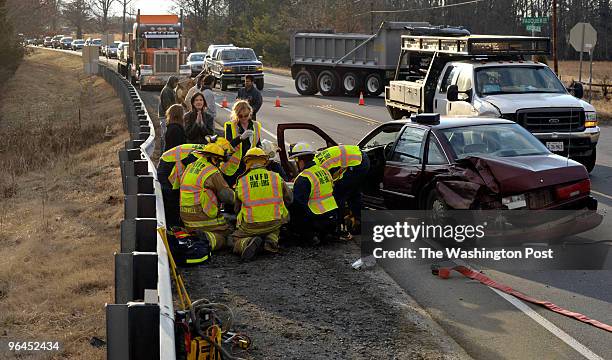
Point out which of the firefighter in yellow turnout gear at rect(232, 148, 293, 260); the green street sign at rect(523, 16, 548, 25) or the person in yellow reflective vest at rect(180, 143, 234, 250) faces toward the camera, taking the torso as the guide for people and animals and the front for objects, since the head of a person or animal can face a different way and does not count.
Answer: the green street sign

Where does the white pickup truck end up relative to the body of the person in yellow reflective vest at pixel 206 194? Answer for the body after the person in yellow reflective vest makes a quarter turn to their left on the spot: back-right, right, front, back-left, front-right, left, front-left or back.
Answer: right

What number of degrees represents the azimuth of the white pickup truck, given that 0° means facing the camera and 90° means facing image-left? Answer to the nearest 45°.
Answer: approximately 315°

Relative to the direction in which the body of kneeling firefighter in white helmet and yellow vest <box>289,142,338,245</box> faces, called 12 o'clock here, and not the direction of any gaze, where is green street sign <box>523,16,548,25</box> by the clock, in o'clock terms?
The green street sign is roughly at 2 o'clock from the kneeling firefighter in white helmet and yellow vest.

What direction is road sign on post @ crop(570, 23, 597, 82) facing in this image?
away from the camera

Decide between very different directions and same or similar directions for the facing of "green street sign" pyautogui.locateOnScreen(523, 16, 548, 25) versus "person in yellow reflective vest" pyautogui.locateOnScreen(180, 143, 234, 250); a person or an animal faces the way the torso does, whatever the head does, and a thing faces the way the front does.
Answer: very different directions

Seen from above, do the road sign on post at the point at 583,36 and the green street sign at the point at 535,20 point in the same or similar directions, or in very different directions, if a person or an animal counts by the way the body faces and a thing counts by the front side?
very different directions

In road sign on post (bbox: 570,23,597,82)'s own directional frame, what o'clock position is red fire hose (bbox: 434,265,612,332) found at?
The red fire hose is roughly at 6 o'clock from the road sign on post.

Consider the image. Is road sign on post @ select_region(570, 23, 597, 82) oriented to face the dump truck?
no

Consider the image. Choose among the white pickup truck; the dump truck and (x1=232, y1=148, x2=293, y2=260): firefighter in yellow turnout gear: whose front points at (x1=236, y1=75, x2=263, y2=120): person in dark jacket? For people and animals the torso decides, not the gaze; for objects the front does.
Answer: the firefighter in yellow turnout gear

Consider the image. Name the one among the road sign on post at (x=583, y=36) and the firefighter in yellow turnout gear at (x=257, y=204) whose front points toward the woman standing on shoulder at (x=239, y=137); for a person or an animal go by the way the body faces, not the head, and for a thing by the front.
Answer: the firefighter in yellow turnout gear

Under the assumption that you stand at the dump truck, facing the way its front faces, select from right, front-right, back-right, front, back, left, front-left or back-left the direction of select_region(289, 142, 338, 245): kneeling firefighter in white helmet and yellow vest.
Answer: right

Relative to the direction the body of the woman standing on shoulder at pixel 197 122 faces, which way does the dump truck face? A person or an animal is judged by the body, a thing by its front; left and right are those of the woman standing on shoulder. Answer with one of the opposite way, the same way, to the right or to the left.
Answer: to the left

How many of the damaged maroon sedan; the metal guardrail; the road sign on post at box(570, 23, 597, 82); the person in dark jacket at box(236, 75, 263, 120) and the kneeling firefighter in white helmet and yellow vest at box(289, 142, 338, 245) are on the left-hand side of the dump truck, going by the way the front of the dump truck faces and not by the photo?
0

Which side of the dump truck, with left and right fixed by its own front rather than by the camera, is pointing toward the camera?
right

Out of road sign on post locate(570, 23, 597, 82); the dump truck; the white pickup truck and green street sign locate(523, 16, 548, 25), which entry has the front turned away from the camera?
the road sign on post

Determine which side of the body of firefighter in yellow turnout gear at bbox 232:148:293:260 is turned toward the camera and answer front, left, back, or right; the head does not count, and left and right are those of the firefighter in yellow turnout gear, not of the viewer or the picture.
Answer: back

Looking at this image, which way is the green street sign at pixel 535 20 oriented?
toward the camera

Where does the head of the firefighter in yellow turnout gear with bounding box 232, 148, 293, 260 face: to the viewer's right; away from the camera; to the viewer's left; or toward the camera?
away from the camera

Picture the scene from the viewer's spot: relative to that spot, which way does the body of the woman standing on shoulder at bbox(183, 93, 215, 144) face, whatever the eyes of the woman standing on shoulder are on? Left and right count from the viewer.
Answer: facing the viewer
